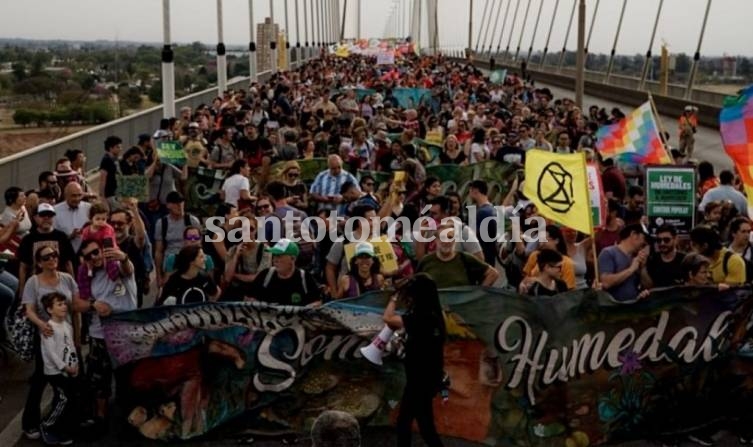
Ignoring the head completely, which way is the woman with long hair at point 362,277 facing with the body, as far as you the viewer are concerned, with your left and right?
facing the viewer

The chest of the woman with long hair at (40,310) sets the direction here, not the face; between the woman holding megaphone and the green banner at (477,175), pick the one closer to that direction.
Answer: the woman holding megaphone

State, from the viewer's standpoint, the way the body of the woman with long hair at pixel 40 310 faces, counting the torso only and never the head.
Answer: toward the camera

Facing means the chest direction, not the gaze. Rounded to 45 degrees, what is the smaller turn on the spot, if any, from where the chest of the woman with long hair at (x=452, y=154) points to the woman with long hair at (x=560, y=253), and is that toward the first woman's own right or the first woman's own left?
0° — they already face them

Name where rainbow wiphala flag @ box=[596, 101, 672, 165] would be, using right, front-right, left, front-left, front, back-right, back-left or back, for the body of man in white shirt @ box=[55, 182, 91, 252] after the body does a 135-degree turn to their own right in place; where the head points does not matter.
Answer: back-right

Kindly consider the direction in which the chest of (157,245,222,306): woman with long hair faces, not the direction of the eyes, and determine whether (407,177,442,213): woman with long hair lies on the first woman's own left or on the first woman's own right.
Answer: on the first woman's own left

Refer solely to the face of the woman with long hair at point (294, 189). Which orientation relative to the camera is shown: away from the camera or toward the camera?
toward the camera

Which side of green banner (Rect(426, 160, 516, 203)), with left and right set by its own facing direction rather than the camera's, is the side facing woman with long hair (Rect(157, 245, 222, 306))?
front

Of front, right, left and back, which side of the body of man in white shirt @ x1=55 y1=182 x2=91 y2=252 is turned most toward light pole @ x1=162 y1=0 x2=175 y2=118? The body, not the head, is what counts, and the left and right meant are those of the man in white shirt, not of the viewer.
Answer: back

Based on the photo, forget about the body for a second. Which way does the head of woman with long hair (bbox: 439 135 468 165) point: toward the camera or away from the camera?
toward the camera

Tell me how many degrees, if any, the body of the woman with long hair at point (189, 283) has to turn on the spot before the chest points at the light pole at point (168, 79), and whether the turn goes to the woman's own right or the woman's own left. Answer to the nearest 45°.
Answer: approximately 135° to the woman's own left

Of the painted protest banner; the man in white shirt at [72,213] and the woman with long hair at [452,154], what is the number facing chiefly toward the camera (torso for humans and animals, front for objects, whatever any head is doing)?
3

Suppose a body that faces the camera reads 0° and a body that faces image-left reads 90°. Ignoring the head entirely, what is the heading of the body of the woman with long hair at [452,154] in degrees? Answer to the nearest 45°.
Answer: approximately 0°

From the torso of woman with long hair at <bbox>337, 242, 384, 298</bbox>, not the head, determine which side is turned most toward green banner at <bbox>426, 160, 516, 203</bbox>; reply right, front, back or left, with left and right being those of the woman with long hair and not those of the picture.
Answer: back

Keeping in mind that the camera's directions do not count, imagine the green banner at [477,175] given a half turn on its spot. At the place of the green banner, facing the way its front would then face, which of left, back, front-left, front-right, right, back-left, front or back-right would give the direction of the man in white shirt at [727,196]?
back-right
